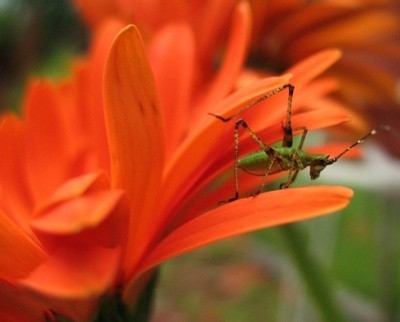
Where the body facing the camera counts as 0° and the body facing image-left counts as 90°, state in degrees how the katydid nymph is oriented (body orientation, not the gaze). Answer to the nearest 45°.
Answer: approximately 270°
